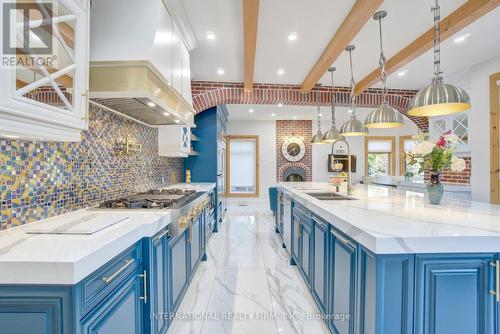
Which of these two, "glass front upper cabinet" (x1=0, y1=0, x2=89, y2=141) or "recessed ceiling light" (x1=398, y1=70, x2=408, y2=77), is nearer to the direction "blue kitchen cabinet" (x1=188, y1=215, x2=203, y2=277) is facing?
the recessed ceiling light

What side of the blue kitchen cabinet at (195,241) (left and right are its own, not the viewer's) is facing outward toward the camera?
right

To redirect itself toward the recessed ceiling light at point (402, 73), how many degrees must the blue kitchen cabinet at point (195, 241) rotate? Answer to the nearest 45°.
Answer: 0° — it already faces it

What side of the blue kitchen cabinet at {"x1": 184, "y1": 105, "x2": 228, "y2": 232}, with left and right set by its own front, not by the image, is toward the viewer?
right

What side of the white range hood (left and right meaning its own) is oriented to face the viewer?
right

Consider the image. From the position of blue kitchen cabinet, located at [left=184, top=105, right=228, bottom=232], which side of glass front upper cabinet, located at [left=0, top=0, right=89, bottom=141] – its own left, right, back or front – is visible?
left

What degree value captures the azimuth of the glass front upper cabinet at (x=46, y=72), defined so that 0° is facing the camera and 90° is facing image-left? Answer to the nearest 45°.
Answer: approximately 315°

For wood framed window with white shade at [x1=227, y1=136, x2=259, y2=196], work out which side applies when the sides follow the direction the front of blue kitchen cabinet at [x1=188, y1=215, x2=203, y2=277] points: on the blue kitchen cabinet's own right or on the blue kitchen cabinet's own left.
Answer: on the blue kitchen cabinet's own left

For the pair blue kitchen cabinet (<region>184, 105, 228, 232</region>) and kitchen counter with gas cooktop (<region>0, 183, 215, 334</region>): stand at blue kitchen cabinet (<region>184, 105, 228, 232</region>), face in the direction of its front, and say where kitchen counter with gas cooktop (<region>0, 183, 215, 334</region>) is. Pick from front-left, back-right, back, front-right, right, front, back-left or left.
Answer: right

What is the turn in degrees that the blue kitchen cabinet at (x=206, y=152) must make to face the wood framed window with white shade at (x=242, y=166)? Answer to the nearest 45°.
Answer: approximately 90° to its left

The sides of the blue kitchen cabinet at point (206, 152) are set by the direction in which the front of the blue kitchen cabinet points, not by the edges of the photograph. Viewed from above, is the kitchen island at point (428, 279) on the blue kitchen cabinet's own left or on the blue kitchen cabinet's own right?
on the blue kitchen cabinet's own right

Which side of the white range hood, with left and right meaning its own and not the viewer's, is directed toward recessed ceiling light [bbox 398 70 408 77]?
front
